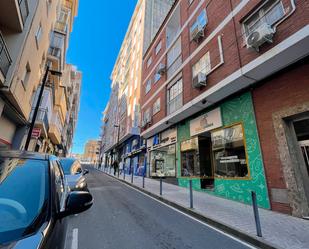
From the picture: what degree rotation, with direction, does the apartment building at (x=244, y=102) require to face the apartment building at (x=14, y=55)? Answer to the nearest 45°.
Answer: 0° — it already faces it

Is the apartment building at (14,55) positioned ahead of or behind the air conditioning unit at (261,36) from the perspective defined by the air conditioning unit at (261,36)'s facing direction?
ahead

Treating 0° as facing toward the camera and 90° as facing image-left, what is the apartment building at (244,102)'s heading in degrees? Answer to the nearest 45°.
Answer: approximately 45°

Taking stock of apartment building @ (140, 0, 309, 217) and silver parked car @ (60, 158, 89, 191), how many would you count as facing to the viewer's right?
0

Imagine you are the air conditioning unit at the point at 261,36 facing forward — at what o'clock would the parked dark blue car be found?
The parked dark blue car is roughly at 11 o'clock from the air conditioning unit.

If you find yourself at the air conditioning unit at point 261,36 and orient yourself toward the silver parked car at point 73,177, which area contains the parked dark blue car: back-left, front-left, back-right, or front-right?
front-left

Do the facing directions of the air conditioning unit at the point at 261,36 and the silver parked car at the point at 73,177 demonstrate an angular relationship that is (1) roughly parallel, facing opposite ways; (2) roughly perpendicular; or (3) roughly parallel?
roughly perpendicular

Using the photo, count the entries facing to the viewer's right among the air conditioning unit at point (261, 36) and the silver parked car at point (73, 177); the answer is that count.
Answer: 0

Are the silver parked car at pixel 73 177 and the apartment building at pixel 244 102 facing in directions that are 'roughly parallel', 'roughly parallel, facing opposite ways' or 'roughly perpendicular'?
roughly perpendicular
